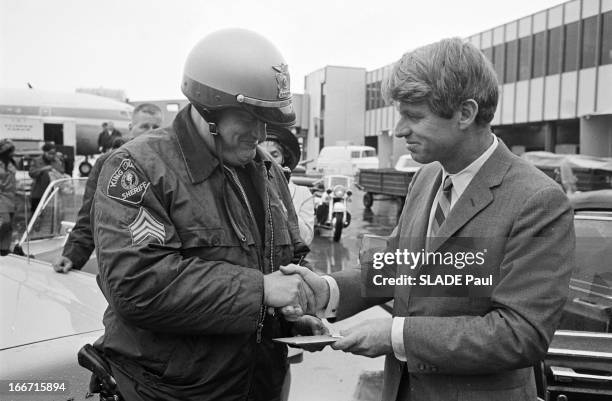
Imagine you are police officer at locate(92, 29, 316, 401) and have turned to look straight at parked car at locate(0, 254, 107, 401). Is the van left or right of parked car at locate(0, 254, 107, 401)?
right

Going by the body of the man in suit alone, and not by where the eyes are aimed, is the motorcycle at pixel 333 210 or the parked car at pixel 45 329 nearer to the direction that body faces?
the parked car

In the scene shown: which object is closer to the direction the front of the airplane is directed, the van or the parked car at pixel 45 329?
the van

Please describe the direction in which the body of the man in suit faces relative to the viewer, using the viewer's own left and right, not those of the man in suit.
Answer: facing the viewer and to the left of the viewer

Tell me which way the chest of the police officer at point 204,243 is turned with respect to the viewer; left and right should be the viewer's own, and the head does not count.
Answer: facing the viewer and to the right of the viewer

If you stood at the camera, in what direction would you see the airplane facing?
facing to the right of the viewer

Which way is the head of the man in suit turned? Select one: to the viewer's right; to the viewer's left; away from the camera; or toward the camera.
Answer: to the viewer's left

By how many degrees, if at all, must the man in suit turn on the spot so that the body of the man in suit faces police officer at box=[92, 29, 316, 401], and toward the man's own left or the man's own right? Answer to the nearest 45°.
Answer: approximately 45° to the man's own right

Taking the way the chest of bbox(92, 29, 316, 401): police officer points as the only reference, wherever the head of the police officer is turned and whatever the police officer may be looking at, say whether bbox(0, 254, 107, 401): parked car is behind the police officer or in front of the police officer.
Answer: behind

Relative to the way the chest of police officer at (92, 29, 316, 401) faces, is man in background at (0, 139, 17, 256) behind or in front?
behind

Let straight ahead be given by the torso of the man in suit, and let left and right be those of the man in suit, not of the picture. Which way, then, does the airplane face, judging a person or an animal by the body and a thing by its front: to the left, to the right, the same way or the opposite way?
the opposite way

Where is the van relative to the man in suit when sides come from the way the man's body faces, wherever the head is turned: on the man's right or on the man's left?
on the man's right
